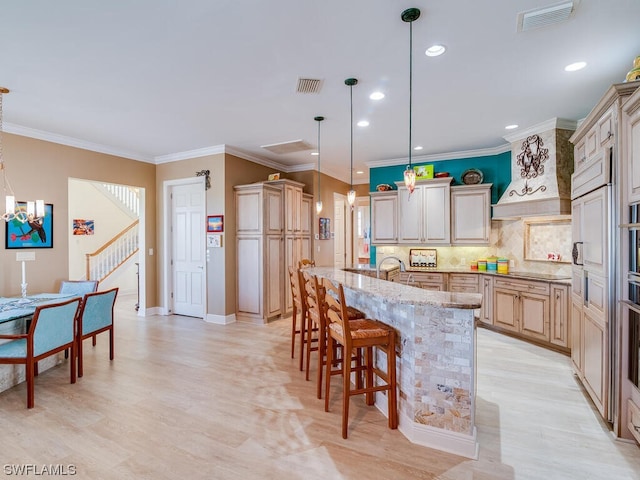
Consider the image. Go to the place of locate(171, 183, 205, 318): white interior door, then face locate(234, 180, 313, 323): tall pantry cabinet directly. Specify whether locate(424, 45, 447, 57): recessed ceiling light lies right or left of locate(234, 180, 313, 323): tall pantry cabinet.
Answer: right

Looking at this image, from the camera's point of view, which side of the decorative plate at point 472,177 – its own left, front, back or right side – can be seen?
front

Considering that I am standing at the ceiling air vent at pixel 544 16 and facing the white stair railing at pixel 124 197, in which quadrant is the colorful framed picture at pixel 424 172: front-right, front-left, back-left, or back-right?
front-right

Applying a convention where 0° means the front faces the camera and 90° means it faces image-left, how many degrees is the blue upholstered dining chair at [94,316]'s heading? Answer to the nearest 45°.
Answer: approximately 135°

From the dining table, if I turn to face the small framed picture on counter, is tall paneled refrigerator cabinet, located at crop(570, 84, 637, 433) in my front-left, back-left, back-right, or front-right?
front-right

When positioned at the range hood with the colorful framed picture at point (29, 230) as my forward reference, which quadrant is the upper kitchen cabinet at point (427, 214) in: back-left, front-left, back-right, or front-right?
front-right

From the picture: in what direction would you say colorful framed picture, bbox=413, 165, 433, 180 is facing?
toward the camera

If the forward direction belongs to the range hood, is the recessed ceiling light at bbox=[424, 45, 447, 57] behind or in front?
in front

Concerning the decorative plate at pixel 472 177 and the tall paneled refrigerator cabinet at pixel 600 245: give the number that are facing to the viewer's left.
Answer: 1

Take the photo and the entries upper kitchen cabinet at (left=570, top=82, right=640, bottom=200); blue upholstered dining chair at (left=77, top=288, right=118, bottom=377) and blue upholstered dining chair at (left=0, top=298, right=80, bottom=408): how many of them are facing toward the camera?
0

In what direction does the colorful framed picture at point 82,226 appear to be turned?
toward the camera

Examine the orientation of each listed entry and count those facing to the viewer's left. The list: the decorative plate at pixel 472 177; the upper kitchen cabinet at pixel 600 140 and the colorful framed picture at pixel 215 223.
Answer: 1

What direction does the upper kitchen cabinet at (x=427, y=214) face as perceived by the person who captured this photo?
facing the viewer

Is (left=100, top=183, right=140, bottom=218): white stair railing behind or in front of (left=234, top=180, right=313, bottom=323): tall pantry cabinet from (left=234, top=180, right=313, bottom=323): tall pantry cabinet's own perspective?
behind

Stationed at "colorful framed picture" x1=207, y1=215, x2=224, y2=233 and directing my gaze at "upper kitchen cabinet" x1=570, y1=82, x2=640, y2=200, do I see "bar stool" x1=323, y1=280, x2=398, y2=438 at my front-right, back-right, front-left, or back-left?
front-right

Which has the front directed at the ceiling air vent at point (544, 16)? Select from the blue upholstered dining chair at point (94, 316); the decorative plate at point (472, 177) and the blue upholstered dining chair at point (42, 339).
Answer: the decorative plate

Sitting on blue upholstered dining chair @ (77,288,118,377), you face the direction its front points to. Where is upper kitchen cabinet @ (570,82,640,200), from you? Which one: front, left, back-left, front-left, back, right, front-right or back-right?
back

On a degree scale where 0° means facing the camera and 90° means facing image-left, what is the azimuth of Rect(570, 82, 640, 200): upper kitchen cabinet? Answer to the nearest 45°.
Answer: approximately 90°
